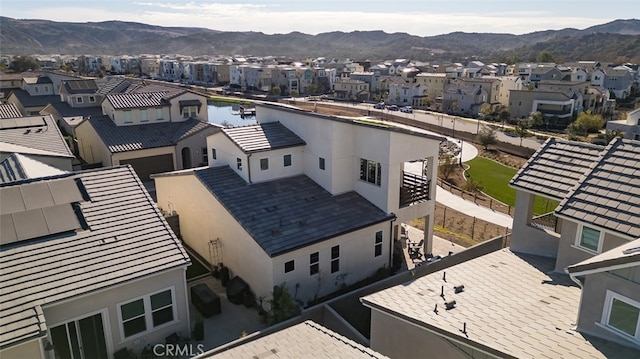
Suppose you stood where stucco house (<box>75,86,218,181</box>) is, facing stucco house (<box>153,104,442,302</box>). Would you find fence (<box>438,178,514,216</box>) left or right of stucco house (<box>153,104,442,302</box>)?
left

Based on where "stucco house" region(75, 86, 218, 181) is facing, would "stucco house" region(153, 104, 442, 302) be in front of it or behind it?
in front

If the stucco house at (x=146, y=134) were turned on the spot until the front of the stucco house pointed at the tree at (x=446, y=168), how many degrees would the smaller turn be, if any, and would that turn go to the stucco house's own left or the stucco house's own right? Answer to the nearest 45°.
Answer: approximately 45° to the stucco house's own left

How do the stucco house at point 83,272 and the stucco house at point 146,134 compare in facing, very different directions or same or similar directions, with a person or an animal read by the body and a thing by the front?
very different directions
